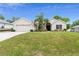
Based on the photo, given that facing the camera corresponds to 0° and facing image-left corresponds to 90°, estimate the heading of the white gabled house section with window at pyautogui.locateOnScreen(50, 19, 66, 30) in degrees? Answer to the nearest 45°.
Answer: approximately 0°

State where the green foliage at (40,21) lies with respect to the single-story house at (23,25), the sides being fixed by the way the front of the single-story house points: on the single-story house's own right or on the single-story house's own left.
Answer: on the single-story house's own left

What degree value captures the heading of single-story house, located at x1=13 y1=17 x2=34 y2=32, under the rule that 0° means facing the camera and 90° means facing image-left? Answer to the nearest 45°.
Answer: approximately 0°

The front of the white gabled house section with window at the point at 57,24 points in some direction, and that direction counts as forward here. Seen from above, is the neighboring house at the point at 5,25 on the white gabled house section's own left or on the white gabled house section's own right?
on the white gabled house section's own right

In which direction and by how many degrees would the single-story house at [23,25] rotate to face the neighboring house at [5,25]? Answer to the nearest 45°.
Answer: approximately 90° to its right
